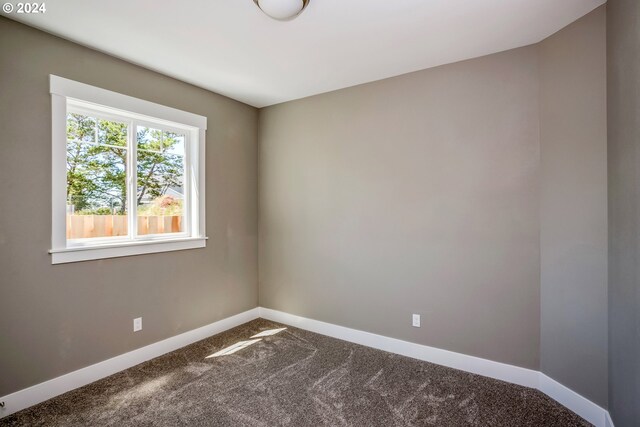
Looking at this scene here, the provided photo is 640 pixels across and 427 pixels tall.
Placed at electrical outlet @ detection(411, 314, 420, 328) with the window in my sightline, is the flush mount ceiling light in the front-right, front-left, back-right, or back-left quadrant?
front-left

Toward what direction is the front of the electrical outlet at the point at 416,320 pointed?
toward the camera

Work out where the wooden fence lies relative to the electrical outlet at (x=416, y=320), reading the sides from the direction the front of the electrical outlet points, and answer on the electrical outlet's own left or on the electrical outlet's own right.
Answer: on the electrical outlet's own right

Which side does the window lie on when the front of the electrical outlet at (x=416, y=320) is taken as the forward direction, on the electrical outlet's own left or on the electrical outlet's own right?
on the electrical outlet's own right

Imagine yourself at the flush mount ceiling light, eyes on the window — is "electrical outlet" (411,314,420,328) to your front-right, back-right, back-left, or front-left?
back-right
